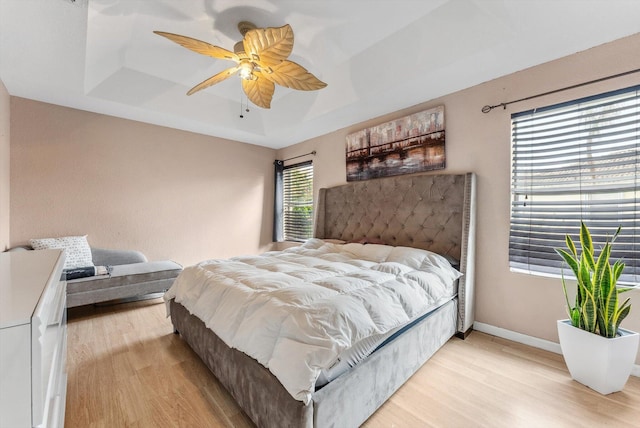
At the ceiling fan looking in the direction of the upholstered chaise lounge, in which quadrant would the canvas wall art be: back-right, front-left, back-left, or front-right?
back-right

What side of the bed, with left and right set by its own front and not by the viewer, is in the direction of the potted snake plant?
left

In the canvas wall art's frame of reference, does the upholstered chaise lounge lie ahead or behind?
ahead

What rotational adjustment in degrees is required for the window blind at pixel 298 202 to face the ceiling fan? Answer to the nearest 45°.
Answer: approximately 45° to its left

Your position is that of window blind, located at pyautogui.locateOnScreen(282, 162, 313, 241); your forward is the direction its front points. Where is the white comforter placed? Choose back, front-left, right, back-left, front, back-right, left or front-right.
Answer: front-left

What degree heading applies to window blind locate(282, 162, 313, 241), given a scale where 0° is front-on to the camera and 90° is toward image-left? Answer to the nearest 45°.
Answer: approximately 45°

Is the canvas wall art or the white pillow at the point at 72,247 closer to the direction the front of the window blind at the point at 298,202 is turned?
the white pillow

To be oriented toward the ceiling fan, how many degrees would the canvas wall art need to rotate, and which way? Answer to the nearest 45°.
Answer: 0° — it already faces it
